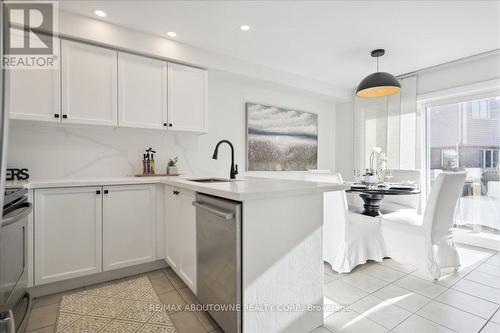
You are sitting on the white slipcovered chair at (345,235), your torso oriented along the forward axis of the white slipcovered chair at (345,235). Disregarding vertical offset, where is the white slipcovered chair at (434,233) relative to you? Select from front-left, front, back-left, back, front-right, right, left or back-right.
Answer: front-right

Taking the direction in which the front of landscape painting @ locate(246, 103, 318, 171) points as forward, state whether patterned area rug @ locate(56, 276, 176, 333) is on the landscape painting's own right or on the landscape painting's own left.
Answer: on the landscape painting's own right

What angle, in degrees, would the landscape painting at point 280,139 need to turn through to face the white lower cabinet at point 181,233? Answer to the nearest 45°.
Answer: approximately 45° to its right

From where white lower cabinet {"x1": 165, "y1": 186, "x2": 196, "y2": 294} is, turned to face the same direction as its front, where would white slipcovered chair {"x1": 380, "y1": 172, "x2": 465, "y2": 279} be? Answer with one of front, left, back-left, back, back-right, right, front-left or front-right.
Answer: back

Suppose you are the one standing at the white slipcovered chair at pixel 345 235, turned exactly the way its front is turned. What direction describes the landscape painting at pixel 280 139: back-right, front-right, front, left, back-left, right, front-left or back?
left

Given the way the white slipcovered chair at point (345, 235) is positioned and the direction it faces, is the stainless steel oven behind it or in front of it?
behind

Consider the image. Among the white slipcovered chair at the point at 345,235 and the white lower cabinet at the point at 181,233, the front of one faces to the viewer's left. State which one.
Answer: the white lower cabinet

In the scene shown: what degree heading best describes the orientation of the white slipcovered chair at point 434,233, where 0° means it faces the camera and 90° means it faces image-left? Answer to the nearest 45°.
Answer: approximately 135°

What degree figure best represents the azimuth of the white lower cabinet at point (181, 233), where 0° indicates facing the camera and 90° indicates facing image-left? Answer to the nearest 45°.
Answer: approximately 90°

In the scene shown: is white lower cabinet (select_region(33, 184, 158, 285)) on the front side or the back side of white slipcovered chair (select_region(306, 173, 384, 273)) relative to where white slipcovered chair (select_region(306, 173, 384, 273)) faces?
on the back side

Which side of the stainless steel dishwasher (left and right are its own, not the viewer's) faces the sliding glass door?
back

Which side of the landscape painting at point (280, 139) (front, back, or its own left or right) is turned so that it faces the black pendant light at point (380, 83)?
front

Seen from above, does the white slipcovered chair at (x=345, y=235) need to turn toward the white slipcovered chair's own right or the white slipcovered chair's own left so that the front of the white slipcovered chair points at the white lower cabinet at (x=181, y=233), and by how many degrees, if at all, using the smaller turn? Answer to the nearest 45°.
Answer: approximately 180°

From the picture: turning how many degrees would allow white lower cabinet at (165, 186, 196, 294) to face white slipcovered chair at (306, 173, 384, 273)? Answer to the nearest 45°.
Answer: approximately 180°
